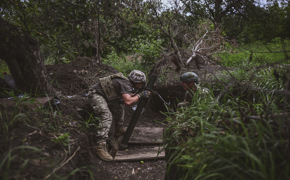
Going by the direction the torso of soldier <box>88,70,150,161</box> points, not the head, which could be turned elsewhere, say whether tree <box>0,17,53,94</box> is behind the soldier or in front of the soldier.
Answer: behind

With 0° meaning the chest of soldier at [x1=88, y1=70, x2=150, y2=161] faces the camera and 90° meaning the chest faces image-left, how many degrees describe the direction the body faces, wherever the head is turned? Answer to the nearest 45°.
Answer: approximately 270°

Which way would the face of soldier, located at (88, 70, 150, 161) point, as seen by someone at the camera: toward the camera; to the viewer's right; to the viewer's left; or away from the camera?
to the viewer's right

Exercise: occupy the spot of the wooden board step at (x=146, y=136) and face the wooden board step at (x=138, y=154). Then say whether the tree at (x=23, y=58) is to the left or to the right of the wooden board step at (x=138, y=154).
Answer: right
